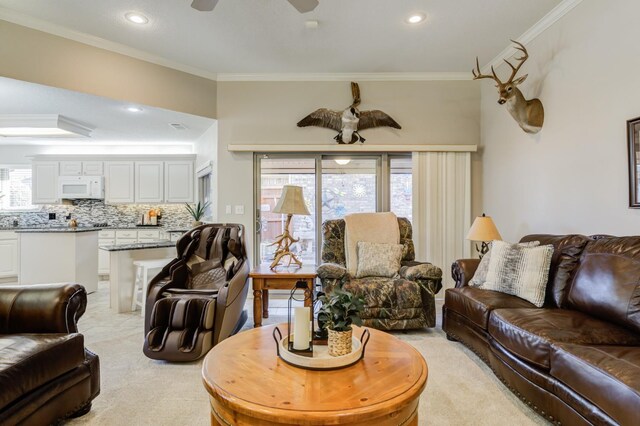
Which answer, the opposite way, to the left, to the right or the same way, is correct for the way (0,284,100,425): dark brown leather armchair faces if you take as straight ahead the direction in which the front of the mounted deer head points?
the opposite way

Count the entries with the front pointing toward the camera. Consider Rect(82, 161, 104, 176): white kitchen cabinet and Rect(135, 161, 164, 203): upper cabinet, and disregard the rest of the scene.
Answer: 2

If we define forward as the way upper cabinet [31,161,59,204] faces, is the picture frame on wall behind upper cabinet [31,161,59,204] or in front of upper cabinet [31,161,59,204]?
in front

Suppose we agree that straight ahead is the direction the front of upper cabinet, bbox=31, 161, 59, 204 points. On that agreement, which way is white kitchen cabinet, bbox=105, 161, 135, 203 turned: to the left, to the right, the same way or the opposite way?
the same way

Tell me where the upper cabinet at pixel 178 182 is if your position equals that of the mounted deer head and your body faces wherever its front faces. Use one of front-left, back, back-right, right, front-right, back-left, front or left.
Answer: front-right

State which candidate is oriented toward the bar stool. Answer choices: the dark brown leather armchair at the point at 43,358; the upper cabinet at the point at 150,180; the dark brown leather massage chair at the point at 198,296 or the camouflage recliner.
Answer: the upper cabinet

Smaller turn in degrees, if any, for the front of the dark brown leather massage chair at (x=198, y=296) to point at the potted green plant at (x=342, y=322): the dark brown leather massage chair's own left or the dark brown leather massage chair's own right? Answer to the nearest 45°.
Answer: approximately 45° to the dark brown leather massage chair's own left

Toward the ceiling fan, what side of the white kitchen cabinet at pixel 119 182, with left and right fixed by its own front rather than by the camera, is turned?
front

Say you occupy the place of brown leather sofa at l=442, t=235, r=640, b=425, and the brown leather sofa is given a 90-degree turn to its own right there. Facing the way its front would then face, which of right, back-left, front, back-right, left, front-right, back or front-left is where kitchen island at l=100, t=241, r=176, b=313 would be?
front-left

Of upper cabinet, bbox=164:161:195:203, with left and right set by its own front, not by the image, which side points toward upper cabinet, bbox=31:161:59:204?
right

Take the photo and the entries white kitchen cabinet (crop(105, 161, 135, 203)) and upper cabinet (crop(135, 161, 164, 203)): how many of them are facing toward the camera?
2

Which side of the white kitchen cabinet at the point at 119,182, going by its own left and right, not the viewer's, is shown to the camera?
front

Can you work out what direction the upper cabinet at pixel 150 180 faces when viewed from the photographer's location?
facing the viewer

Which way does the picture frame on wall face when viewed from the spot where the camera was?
facing the viewer and to the left of the viewer

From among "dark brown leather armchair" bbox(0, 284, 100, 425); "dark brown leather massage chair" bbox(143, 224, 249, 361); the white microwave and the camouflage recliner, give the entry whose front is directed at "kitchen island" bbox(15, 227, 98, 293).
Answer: the white microwave
